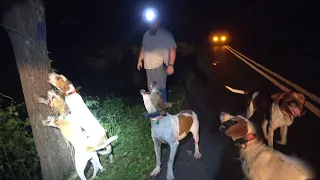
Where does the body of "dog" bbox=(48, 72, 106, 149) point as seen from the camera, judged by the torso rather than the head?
to the viewer's left

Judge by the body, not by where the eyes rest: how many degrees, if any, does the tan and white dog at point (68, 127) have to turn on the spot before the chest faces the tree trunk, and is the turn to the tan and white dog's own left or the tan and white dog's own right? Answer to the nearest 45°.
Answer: approximately 45° to the tan and white dog's own right

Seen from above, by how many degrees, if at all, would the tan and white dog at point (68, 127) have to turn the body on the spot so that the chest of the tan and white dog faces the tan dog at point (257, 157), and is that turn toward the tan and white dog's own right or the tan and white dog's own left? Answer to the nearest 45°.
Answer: approximately 135° to the tan and white dog's own left

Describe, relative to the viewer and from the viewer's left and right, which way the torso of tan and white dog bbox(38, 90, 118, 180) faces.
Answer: facing to the left of the viewer

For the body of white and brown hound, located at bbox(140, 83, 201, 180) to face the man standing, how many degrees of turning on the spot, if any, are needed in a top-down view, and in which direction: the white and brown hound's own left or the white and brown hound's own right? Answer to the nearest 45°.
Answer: approximately 135° to the white and brown hound's own right

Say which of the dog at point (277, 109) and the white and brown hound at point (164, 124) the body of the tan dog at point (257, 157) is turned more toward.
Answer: the white and brown hound

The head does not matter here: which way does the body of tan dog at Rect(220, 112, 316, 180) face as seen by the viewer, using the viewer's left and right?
facing to the left of the viewer
